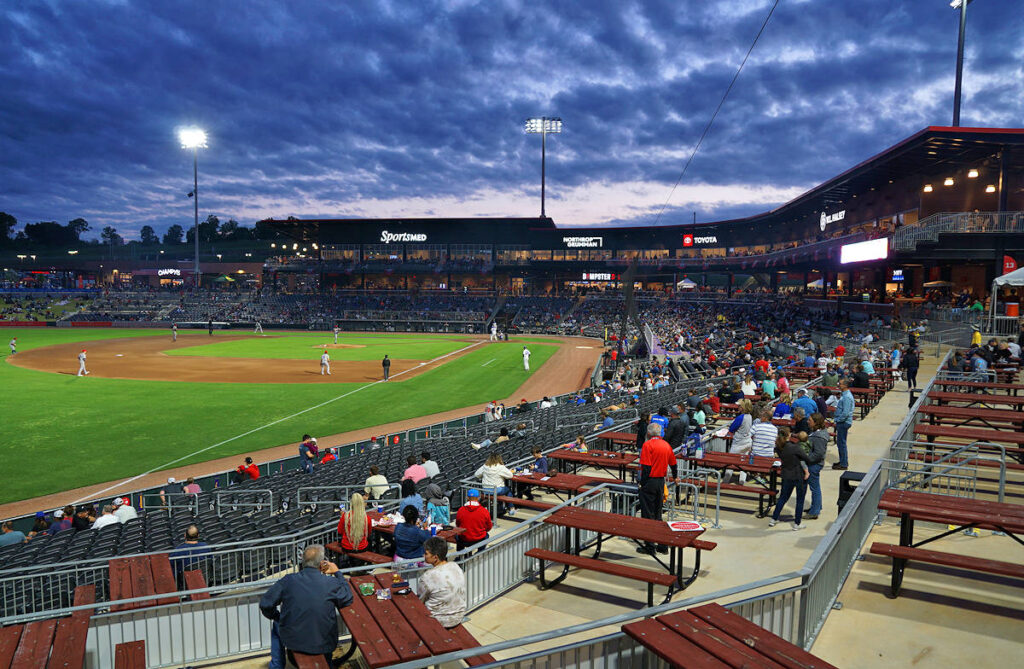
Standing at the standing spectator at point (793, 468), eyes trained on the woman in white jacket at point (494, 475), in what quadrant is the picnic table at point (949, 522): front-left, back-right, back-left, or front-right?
back-left

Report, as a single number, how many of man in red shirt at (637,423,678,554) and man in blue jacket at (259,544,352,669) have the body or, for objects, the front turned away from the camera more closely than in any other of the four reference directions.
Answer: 2

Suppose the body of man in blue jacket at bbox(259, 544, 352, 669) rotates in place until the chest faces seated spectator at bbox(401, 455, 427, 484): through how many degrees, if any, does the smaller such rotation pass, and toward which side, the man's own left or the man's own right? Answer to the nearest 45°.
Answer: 0° — they already face them

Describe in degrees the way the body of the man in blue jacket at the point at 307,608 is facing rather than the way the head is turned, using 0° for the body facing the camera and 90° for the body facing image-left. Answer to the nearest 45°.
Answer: approximately 180°

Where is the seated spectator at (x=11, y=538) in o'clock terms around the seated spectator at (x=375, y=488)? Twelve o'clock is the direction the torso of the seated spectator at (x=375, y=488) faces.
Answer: the seated spectator at (x=11, y=538) is roughly at 11 o'clock from the seated spectator at (x=375, y=488).

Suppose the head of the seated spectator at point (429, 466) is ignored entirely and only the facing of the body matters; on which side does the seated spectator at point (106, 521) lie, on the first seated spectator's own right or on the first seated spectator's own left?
on the first seated spectator's own left

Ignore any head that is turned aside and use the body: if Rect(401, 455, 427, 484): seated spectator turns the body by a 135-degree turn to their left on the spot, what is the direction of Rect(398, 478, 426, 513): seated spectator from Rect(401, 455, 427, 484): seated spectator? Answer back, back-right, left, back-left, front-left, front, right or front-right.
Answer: front

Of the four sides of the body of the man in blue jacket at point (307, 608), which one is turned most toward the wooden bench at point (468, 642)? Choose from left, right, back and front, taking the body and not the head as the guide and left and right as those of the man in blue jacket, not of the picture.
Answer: right

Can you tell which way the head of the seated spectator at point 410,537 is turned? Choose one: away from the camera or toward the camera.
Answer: away from the camera

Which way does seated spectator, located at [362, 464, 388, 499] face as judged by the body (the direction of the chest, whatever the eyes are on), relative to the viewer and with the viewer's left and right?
facing away from the viewer and to the left of the viewer

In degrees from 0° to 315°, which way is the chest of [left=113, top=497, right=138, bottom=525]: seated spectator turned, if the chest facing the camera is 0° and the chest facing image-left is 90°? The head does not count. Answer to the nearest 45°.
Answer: approximately 135°

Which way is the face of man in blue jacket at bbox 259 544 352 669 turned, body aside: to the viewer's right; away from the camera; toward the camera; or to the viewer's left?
away from the camera
